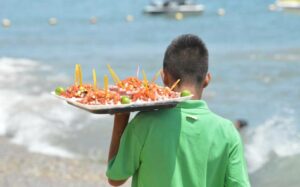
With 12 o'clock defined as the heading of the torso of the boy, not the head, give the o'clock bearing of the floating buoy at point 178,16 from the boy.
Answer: The floating buoy is roughly at 12 o'clock from the boy.

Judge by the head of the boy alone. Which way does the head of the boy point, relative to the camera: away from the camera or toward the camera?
away from the camera

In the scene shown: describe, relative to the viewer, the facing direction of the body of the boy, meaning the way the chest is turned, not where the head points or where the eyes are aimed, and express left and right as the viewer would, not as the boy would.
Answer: facing away from the viewer

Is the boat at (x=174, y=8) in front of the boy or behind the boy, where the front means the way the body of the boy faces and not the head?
in front
